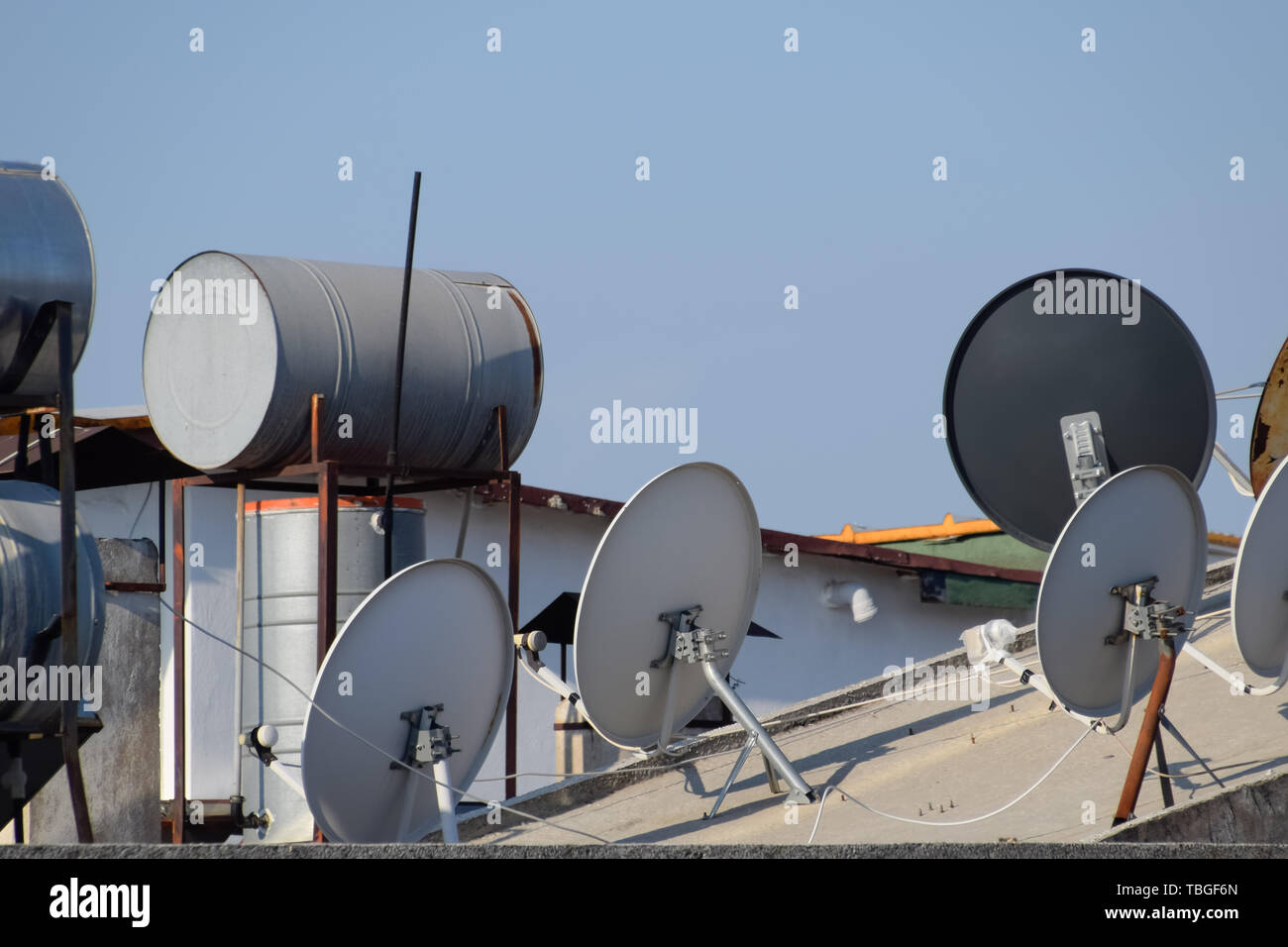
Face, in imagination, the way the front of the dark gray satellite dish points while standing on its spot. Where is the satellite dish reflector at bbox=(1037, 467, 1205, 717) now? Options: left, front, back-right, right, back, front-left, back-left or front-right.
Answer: back

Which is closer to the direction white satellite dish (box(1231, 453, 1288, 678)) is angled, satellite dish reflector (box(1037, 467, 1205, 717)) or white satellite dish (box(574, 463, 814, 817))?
the white satellite dish

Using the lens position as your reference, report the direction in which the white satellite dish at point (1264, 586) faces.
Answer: facing away from the viewer and to the left of the viewer

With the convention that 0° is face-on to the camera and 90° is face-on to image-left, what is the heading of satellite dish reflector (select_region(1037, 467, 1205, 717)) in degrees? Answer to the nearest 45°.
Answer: approximately 135°

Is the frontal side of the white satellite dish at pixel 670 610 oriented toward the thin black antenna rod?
yes

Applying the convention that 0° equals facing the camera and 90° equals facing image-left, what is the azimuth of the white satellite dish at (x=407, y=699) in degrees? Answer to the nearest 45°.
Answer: approximately 135°

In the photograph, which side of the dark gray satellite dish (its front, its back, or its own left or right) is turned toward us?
back

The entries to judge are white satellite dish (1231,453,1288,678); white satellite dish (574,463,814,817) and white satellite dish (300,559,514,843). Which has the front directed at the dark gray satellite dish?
white satellite dish (1231,453,1288,678)

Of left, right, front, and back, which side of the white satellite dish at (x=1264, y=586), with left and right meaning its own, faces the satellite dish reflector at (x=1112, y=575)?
left

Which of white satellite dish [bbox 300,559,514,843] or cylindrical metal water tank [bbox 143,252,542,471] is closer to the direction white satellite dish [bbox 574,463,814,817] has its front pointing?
the cylindrical metal water tank

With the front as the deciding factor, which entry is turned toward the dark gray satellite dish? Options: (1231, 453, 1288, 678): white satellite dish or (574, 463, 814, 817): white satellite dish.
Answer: (1231, 453, 1288, 678): white satellite dish

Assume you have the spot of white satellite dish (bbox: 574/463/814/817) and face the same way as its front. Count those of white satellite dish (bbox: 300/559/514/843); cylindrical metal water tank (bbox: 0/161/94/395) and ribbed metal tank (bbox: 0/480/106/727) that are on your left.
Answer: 3
